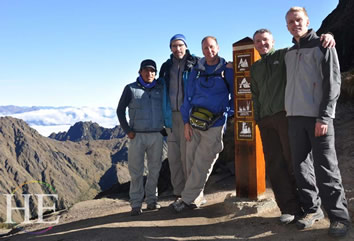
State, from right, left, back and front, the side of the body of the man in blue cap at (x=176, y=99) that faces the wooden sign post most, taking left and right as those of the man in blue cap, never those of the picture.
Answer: left

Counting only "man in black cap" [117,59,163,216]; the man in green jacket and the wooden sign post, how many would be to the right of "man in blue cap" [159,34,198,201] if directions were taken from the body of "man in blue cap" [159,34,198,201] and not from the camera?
1

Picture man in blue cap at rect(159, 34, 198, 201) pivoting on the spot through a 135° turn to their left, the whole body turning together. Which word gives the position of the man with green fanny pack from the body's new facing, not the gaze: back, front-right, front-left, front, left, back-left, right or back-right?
right

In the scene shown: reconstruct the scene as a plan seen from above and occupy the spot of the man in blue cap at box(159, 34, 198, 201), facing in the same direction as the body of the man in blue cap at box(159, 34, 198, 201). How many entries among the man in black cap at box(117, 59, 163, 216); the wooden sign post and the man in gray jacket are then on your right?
1

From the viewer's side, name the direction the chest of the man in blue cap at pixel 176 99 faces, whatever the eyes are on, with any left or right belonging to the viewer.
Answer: facing the viewer

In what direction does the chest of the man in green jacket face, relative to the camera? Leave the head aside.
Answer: toward the camera

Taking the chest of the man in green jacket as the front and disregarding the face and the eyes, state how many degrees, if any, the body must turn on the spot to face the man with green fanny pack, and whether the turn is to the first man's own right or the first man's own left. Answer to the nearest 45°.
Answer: approximately 135° to the first man's own right

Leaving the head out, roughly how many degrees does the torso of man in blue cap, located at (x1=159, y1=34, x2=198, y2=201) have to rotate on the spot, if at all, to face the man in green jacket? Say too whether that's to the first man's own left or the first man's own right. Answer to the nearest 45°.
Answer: approximately 45° to the first man's own left

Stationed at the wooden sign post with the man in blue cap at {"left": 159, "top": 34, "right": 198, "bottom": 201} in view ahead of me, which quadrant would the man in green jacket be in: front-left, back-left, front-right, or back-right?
back-left

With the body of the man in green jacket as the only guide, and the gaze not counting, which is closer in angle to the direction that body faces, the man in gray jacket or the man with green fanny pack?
the man in gray jacket

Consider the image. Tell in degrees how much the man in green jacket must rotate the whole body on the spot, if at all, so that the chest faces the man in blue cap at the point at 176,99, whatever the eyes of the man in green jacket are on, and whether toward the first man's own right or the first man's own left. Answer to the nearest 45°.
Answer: approximately 135° to the first man's own right

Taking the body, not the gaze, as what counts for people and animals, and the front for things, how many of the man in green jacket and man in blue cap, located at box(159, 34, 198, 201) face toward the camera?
2

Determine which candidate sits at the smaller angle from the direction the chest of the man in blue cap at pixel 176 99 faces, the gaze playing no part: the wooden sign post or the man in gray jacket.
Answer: the man in gray jacket
